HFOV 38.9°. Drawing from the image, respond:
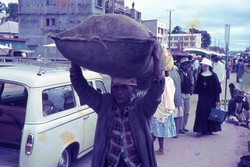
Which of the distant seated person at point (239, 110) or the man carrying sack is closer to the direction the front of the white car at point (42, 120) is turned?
the distant seated person

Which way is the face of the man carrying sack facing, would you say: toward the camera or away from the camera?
toward the camera

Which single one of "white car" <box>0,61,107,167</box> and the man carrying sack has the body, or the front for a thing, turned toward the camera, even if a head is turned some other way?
the man carrying sack

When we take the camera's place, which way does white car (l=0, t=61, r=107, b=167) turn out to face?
facing away from the viewer and to the right of the viewer

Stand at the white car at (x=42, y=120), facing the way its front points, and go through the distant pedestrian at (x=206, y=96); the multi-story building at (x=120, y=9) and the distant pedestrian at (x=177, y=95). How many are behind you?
0

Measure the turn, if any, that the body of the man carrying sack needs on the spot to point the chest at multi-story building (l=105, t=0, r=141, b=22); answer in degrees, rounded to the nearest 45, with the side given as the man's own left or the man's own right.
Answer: approximately 180°

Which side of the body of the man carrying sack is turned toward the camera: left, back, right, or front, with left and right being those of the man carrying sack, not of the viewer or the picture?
front

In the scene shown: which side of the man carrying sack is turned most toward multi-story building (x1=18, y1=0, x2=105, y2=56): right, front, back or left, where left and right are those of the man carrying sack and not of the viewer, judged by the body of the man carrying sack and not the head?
back

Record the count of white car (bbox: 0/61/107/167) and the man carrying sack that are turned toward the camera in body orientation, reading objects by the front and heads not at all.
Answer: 1

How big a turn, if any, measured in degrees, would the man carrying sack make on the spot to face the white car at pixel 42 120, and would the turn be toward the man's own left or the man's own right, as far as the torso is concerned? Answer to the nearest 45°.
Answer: approximately 135° to the man's own right

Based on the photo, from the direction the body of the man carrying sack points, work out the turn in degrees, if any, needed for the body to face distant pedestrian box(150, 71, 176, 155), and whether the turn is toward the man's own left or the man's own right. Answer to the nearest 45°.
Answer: approximately 180°
